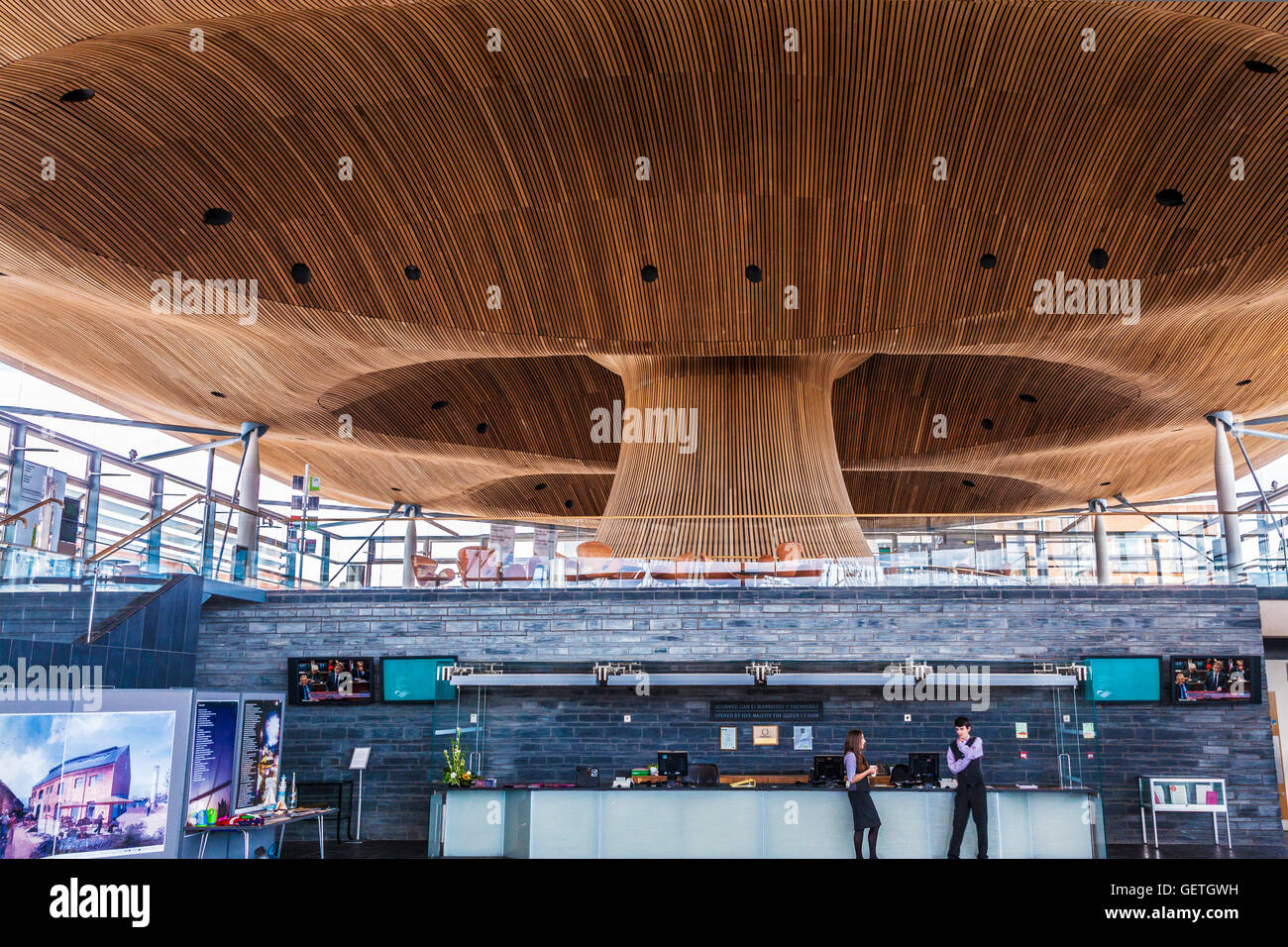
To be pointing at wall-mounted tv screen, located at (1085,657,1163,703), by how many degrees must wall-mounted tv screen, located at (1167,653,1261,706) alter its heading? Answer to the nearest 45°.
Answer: approximately 45° to its right

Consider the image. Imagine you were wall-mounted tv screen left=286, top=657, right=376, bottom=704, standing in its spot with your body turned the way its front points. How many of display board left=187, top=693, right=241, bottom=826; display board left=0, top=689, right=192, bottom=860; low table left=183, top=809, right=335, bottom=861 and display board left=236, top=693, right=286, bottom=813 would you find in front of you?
4

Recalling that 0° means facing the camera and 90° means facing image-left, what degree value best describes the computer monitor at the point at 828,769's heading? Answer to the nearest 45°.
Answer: approximately 180°

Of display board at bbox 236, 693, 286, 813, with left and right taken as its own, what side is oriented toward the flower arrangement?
left

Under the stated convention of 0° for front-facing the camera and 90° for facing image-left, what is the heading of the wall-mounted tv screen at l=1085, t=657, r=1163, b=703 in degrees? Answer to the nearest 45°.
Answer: approximately 0°

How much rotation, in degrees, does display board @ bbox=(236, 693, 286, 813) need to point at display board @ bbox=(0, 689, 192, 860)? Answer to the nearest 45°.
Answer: approximately 45° to its right

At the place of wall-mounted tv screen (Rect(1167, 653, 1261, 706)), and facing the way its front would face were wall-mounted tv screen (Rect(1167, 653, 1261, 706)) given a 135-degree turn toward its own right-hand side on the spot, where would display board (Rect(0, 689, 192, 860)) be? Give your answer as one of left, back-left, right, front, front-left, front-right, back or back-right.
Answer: left

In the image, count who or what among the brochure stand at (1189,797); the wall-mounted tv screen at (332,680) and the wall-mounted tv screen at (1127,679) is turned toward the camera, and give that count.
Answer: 3

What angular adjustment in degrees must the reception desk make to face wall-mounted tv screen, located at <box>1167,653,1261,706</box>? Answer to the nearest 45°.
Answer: approximately 135° to its left

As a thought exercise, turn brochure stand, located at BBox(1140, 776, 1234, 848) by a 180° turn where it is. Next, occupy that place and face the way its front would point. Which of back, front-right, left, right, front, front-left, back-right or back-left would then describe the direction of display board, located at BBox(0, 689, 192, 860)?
back-left

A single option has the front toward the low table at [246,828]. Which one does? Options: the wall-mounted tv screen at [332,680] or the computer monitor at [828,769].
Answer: the wall-mounted tv screen

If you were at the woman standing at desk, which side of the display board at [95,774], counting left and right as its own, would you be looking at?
left

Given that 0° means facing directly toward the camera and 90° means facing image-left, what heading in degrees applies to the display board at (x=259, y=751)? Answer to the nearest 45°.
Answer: approximately 315°

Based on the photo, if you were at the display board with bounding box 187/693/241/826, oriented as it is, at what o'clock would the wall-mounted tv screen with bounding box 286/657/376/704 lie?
The wall-mounted tv screen is roughly at 8 o'clock from the display board.

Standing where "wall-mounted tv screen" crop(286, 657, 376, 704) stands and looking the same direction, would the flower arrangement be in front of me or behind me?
in front

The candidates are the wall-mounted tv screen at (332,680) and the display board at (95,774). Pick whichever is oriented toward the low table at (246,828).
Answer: the wall-mounted tv screen
